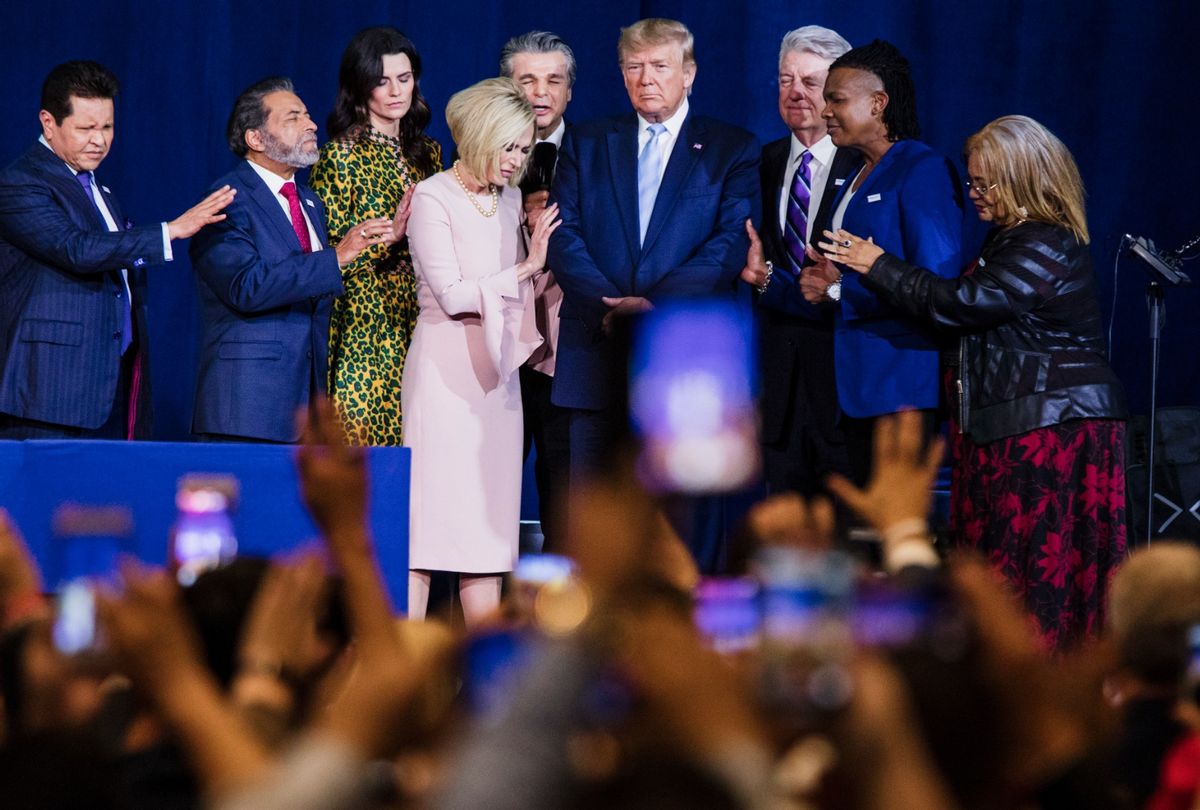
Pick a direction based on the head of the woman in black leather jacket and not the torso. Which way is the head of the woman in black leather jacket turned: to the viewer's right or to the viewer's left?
to the viewer's left

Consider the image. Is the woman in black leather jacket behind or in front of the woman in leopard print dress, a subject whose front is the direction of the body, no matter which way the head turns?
in front

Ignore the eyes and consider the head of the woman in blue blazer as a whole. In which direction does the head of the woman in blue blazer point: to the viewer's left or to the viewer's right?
to the viewer's left

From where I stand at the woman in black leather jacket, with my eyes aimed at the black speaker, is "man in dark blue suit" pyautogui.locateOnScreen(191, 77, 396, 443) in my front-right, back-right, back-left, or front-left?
back-left

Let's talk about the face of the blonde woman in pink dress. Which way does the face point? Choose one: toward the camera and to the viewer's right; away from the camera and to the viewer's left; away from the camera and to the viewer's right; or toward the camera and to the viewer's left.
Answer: toward the camera and to the viewer's right

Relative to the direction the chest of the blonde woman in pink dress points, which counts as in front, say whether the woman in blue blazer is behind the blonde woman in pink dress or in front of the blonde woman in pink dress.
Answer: in front

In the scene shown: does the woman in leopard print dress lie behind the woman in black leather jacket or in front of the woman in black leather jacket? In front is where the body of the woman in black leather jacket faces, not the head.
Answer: in front

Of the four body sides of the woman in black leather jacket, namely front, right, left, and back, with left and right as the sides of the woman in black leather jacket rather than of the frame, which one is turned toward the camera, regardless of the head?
left
